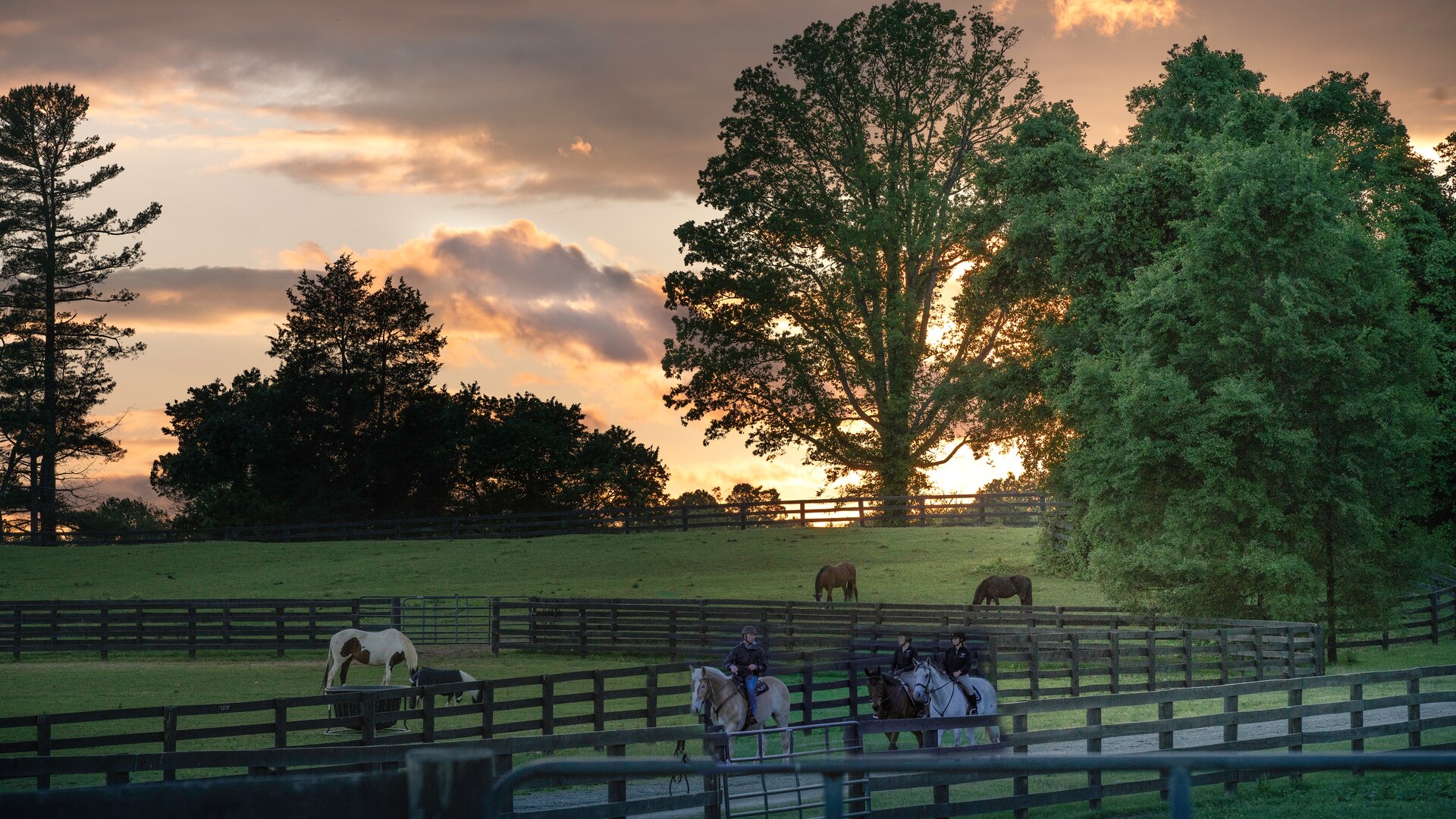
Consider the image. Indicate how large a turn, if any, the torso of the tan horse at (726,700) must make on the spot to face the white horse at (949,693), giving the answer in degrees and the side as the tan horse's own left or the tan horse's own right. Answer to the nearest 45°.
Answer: approximately 135° to the tan horse's own left

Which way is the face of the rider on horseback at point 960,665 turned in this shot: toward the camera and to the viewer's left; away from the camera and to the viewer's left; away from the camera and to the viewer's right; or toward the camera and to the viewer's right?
toward the camera and to the viewer's left

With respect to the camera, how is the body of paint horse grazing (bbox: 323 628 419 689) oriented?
to the viewer's right

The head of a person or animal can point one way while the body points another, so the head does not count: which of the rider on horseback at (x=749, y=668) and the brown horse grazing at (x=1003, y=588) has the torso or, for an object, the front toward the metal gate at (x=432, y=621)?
the brown horse grazing

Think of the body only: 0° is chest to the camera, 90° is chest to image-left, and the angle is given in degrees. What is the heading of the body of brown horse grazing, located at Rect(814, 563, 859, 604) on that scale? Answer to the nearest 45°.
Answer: approximately 90°

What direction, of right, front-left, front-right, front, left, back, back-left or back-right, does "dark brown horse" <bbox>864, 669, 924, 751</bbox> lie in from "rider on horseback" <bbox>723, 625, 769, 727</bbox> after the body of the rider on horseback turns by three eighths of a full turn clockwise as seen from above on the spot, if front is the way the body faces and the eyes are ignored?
right

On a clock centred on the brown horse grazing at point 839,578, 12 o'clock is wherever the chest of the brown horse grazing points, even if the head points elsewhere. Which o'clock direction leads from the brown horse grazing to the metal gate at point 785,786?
The metal gate is roughly at 9 o'clock from the brown horse grazing.

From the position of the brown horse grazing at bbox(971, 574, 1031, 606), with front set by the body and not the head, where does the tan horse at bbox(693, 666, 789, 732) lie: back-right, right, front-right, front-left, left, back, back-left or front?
left

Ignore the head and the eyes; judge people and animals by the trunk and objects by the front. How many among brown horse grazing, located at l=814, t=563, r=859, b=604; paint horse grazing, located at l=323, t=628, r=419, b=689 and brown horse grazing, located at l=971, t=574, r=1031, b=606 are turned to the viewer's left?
2

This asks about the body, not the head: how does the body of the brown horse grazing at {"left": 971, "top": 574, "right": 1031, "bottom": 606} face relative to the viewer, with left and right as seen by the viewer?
facing to the left of the viewer

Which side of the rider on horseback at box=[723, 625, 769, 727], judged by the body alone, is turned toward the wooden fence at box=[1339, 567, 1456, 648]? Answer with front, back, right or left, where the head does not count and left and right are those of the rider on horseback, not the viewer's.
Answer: back

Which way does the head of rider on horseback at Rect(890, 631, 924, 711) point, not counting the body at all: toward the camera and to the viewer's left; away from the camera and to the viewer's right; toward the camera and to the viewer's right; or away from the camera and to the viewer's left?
toward the camera and to the viewer's left

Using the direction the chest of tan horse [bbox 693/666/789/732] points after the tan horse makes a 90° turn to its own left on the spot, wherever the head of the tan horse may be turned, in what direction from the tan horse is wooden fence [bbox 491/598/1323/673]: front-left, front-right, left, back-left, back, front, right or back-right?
back-left

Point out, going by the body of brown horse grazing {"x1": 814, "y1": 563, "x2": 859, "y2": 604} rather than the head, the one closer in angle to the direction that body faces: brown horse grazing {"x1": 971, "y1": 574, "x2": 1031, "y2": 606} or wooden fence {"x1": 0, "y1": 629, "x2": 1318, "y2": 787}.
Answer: the wooden fence
